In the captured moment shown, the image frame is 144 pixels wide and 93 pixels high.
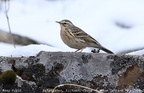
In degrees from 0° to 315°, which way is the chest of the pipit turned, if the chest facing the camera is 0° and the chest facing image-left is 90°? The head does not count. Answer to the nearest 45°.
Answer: approximately 90°
